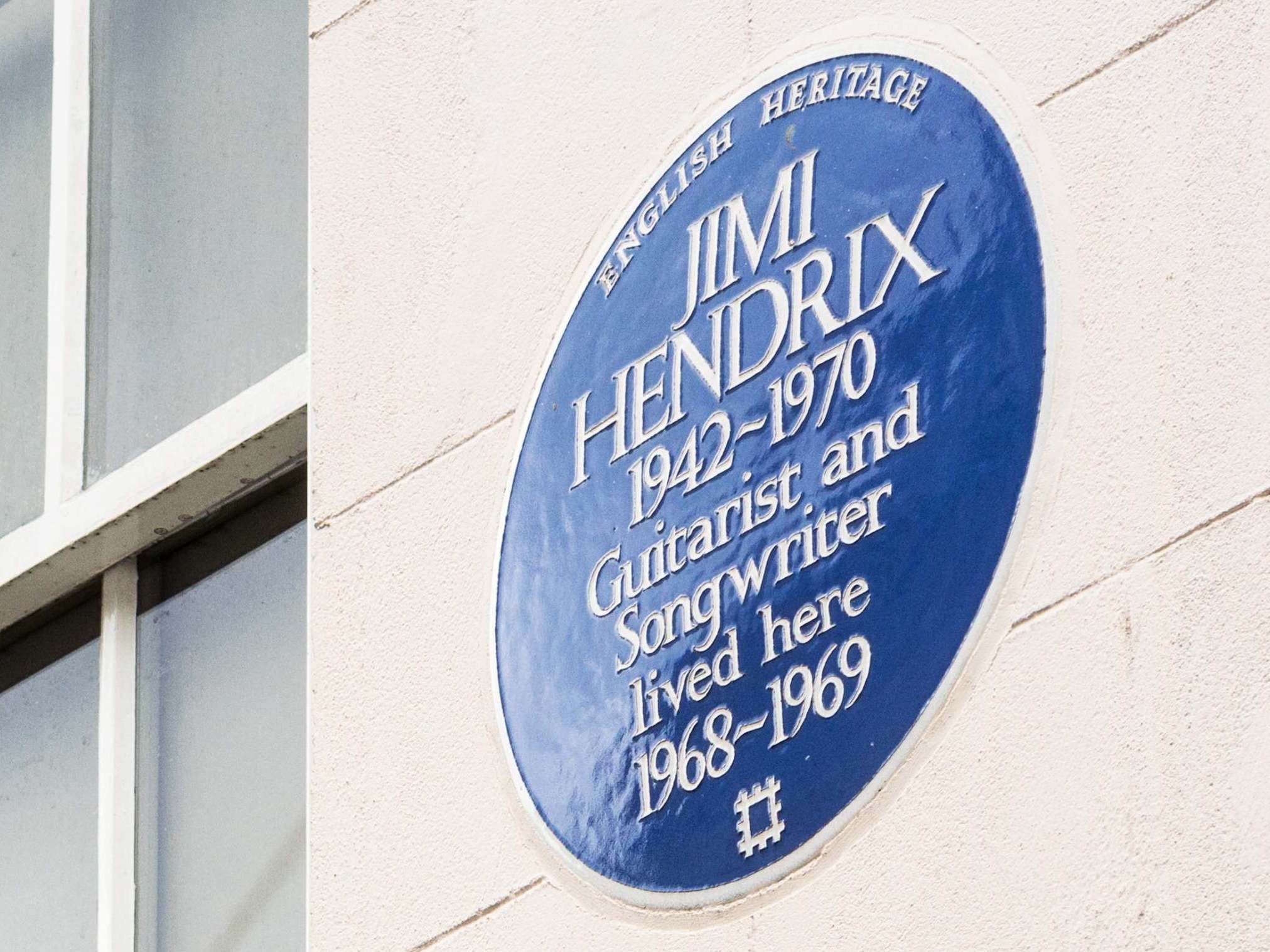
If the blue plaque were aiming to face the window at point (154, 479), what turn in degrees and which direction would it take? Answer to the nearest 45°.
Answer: approximately 90° to its right

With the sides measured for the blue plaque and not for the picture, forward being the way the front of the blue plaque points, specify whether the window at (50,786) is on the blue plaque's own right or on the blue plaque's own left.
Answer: on the blue plaque's own right
